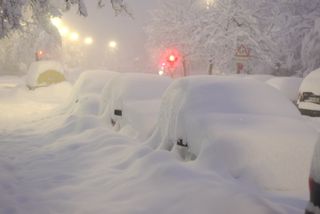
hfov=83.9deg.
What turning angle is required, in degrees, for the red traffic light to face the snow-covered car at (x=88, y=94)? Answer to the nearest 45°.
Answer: approximately 45° to its right

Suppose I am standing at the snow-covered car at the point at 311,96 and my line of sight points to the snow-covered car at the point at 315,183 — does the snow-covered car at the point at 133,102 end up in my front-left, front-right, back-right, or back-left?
front-right

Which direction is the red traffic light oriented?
toward the camera

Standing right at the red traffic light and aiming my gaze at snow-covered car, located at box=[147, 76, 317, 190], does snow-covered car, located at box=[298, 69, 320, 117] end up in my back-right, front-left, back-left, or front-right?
front-left

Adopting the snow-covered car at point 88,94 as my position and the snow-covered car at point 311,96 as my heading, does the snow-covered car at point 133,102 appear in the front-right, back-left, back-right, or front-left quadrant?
front-right

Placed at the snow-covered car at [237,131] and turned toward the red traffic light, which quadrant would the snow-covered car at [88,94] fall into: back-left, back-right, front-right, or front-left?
front-left

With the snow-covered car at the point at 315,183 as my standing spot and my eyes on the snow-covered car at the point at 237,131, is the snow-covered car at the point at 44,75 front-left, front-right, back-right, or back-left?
front-left

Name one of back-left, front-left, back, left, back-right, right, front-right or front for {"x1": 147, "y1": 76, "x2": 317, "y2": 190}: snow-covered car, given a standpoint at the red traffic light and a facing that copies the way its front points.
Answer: front

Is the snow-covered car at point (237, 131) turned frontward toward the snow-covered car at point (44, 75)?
no

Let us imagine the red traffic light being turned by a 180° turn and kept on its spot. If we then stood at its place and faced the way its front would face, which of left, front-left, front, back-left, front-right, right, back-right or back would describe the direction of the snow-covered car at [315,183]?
back
